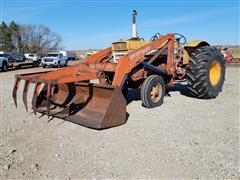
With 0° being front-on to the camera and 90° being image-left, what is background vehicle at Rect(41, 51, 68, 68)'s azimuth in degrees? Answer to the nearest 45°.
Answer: approximately 45°

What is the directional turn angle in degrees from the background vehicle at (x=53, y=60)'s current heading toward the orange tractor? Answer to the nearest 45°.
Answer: approximately 45° to its left

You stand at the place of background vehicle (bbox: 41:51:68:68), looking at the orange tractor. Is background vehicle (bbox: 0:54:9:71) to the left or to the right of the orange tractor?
right

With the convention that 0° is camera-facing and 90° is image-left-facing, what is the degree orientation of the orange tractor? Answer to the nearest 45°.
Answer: approximately 45°
